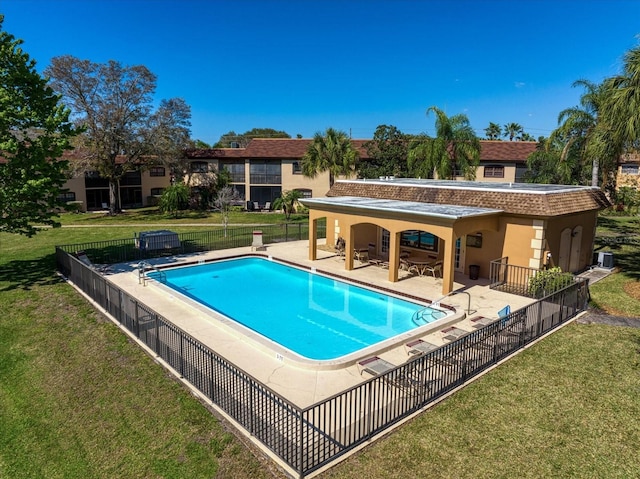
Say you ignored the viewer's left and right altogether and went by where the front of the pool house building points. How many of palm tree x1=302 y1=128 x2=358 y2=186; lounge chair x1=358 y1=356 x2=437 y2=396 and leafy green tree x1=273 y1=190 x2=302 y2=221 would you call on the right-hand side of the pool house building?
2

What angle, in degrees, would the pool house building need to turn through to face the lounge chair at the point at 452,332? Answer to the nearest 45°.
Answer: approximately 45° to its left

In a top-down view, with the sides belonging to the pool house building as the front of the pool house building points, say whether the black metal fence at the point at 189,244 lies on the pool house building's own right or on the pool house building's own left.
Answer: on the pool house building's own right

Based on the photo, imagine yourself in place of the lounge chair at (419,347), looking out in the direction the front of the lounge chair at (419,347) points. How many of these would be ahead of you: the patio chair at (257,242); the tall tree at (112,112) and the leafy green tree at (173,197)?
3

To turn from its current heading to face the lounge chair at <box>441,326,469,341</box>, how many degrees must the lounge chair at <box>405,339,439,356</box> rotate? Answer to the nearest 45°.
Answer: approximately 90° to its right

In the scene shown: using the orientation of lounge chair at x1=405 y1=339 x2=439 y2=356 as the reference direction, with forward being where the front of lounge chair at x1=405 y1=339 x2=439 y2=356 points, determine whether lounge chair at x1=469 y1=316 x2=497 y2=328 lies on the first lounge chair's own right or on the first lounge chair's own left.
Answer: on the first lounge chair's own right

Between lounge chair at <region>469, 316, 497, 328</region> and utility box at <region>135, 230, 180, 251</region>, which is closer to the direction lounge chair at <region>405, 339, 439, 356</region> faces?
the utility box

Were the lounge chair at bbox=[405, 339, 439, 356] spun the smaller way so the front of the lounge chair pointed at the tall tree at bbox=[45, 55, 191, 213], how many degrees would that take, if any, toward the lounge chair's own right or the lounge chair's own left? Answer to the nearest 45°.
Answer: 0° — it already faces it

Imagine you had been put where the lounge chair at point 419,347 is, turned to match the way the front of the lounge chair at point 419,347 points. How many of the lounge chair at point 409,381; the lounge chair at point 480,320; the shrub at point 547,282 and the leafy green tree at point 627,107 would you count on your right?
3

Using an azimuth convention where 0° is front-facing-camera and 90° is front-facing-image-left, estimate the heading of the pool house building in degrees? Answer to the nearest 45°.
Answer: approximately 45°

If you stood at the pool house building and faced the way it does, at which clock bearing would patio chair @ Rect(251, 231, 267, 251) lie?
The patio chair is roughly at 2 o'clock from the pool house building.

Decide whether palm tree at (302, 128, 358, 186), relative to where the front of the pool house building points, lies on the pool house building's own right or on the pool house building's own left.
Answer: on the pool house building's own right

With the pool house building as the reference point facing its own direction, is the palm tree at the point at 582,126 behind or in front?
behind

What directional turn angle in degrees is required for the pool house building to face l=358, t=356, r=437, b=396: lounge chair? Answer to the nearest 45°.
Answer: approximately 45° to its left

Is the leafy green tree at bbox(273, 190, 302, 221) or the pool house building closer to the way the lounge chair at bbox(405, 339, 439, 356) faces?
the leafy green tree

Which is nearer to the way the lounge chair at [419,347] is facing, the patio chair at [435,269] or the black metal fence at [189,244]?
the black metal fence
